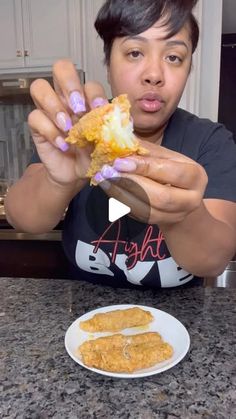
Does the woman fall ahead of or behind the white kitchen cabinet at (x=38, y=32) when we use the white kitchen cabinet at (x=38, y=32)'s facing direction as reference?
ahead

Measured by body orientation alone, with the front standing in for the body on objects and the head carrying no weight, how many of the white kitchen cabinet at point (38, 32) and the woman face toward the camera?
2

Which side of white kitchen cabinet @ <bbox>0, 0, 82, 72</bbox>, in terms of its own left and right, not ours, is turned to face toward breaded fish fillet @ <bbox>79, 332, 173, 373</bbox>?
front

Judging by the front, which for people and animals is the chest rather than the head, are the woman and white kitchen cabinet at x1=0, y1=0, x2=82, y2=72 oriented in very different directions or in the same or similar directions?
same or similar directions

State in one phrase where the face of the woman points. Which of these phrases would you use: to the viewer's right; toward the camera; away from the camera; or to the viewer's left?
toward the camera

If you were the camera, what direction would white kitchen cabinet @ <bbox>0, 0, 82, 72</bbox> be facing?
facing the viewer

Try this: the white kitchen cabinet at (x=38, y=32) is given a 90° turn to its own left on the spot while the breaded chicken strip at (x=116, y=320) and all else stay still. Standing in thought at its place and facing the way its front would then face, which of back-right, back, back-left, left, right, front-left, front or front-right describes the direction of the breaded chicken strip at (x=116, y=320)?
right

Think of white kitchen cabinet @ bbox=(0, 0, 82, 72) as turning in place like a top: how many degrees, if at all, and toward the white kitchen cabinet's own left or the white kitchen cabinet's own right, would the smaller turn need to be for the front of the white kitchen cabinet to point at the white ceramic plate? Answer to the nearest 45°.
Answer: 0° — it already faces it

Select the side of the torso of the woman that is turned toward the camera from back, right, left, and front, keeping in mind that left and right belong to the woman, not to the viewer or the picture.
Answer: front

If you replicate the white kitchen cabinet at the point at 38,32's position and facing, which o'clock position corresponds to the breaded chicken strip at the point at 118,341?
The breaded chicken strip is roughly at 12 o'clock from the white kitchen cabinet.
